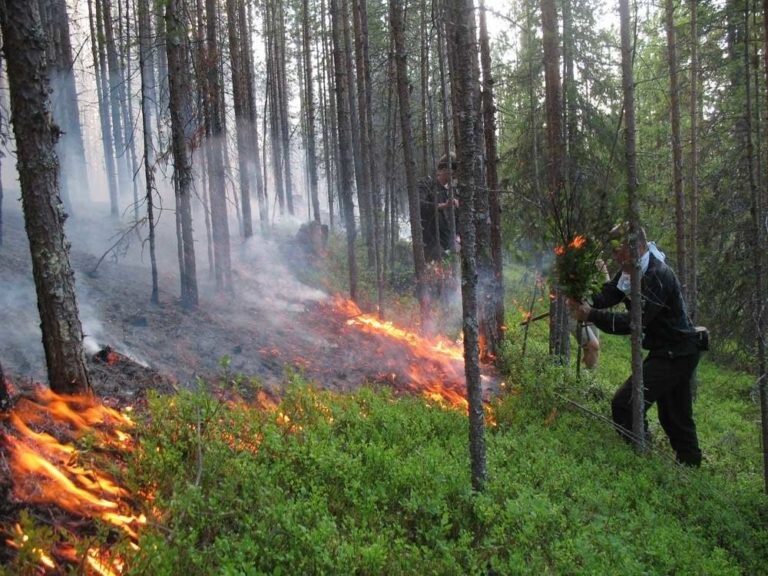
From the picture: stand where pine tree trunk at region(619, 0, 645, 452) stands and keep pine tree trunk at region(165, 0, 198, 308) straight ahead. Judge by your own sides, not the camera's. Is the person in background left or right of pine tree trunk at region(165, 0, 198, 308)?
right

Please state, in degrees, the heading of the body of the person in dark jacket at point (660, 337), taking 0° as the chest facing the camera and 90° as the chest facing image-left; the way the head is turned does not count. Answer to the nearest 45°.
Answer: approximately 90°

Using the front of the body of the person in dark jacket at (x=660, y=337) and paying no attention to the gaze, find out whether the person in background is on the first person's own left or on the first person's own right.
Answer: on the first person's own right

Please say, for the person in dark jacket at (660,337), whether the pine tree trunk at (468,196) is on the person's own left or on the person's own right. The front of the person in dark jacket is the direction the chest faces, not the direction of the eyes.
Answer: on the person's own left

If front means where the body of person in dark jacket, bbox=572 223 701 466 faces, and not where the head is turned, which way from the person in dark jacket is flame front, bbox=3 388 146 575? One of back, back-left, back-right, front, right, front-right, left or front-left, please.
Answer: front-left

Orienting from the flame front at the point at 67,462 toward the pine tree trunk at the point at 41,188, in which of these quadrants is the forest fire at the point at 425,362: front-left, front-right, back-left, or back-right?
front-right

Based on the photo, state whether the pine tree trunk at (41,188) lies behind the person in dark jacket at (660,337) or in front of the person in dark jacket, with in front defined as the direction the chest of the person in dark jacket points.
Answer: in front
